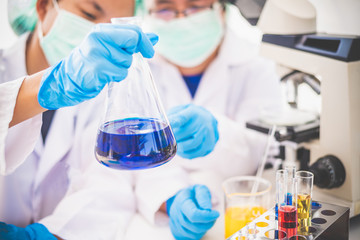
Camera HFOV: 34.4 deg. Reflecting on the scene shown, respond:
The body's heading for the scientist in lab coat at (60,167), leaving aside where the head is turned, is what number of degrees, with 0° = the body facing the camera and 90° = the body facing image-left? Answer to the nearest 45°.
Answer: approximately 315°

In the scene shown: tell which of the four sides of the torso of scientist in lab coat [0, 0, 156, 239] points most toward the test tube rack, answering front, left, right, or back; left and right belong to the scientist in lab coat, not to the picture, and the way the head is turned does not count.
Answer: front

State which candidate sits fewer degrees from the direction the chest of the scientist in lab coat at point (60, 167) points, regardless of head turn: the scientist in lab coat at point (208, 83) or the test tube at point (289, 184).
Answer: the test tube

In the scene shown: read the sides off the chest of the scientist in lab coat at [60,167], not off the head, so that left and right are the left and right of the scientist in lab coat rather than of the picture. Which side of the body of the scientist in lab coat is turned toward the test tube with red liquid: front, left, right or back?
front
